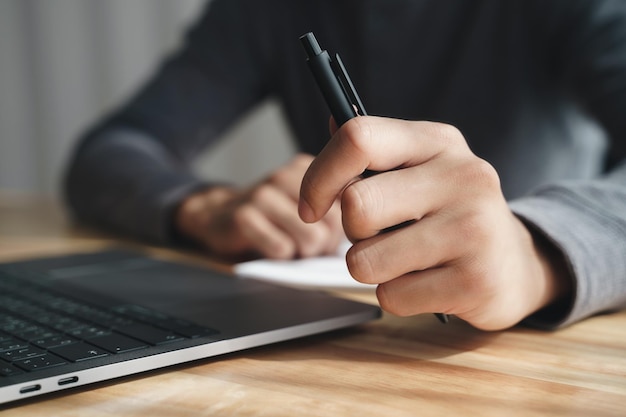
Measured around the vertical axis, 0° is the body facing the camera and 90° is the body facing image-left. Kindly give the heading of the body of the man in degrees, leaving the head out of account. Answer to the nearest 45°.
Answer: approximately 45°

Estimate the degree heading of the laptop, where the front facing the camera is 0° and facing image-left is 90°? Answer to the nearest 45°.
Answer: approximately 225°

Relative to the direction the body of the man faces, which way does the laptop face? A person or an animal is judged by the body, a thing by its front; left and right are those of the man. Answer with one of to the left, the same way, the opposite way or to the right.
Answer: the opposite way
